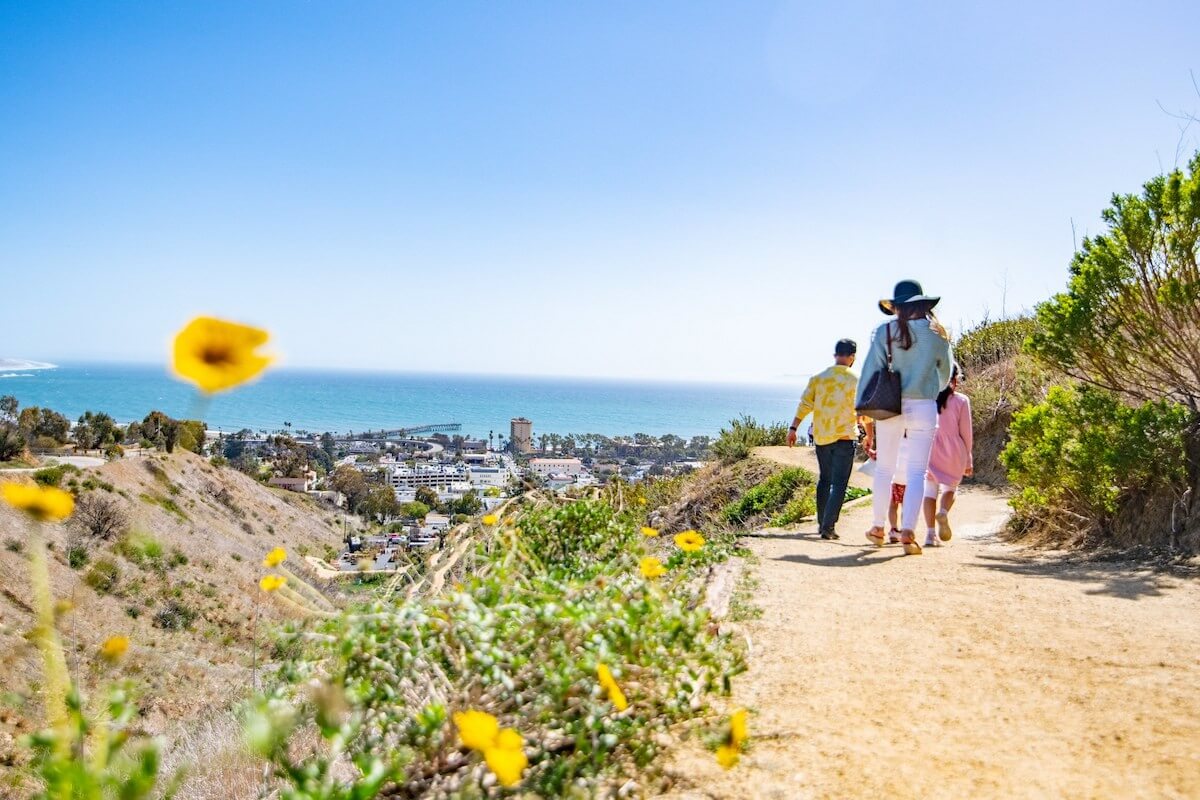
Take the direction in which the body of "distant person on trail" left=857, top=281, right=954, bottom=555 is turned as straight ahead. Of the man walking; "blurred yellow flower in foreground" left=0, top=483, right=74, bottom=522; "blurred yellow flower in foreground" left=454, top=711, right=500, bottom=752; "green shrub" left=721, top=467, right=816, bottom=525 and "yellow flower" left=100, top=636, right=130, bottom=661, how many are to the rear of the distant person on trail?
3

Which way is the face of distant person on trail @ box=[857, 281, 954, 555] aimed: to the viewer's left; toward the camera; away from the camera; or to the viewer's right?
away from the camera

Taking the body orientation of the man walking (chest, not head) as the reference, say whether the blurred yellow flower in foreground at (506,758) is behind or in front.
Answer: behind

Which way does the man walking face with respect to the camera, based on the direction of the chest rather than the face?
away from the camera

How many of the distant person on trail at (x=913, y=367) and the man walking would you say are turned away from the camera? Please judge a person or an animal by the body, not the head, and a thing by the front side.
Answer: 2

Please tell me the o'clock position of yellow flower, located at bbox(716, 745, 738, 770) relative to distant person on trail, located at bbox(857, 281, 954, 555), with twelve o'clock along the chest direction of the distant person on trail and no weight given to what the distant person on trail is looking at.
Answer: The yellow flower is roughly at 6 o'clock from the distant person on trail.

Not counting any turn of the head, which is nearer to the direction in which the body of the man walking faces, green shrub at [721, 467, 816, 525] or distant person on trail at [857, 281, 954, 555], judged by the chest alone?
the green shrub

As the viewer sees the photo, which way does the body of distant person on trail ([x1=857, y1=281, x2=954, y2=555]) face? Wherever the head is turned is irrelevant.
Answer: away from the camera

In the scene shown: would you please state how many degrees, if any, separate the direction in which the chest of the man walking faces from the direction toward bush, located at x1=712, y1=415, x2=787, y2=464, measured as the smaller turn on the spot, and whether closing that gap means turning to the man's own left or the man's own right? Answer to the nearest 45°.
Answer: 0° — they already face it

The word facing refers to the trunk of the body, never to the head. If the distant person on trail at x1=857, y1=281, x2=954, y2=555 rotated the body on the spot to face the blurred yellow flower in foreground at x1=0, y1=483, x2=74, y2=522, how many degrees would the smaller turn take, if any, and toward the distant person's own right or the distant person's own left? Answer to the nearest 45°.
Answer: approximately 180°
